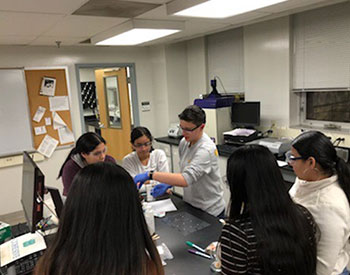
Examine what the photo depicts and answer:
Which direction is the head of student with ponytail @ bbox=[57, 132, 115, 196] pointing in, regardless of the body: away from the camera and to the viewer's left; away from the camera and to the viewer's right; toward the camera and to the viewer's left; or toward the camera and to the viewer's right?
toward the camera and to the viewer's right

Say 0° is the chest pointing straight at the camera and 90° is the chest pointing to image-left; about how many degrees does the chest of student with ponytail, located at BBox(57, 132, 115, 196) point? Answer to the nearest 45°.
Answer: approximately 315°

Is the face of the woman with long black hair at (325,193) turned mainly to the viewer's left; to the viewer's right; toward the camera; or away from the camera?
to the viewer's left

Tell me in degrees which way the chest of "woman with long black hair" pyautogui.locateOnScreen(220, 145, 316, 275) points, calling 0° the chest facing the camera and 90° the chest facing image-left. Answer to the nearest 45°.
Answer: approximately 135°

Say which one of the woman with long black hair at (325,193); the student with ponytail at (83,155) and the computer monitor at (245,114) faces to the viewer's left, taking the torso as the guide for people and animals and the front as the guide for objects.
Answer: the woman with long black hair

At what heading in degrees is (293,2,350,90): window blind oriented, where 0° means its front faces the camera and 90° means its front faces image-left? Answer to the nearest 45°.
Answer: approximately 45°

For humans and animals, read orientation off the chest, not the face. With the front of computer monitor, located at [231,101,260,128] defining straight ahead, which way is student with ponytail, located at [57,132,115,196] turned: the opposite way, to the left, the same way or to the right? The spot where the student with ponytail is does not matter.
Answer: to the left

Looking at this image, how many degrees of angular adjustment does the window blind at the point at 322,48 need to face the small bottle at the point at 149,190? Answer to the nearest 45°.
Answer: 0° — it already faces it

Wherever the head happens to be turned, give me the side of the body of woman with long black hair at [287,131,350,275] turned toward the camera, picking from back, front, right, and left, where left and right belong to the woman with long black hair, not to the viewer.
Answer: left
